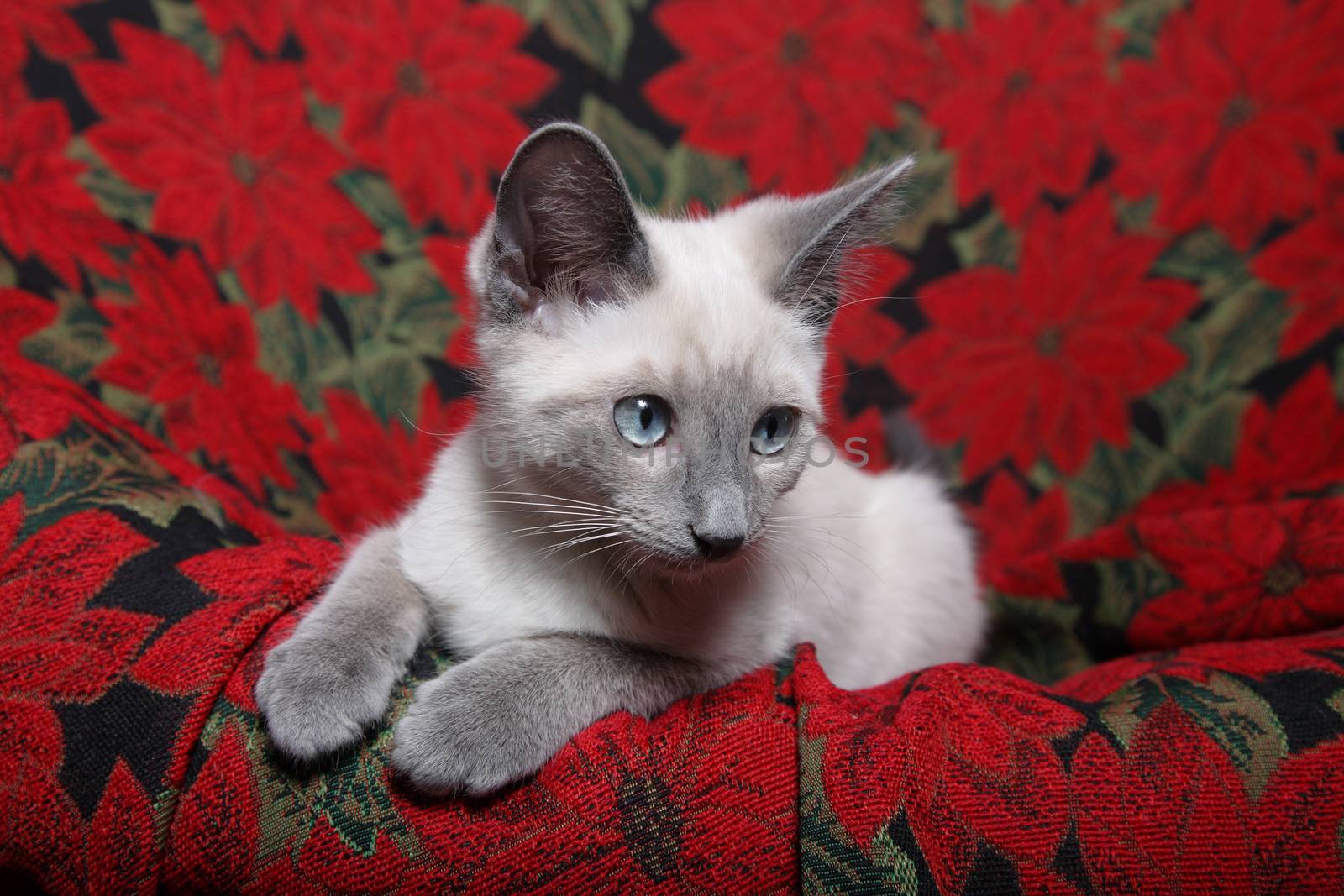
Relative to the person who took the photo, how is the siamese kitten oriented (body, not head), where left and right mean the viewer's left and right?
facing the viewer and to the left of the viewer
